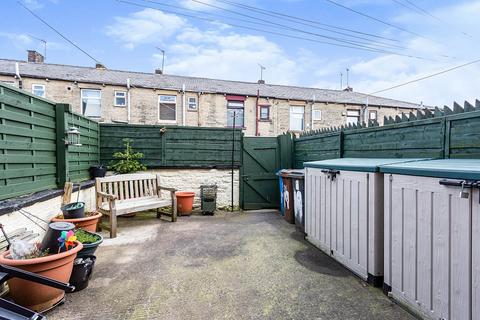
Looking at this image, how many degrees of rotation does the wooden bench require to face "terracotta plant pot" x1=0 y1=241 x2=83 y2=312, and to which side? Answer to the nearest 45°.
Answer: approximately 45° to its right

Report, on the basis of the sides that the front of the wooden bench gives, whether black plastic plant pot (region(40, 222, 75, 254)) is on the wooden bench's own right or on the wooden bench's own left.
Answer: on the wooden bench's own right

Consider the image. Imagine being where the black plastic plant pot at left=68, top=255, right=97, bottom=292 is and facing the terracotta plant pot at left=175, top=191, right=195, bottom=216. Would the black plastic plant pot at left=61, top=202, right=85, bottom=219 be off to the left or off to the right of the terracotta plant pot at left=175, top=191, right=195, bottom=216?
left

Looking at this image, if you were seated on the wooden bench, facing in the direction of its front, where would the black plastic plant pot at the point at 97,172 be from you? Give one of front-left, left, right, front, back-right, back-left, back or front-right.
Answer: back

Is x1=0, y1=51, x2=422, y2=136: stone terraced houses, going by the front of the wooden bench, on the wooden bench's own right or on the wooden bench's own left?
on the wooden bench's own left

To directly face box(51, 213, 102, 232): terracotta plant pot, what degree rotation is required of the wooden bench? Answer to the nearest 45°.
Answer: approximately 45° to its right

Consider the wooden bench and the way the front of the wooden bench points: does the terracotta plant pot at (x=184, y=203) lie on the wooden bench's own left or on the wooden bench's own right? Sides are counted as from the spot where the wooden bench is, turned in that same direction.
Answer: on the wooden bench's own left

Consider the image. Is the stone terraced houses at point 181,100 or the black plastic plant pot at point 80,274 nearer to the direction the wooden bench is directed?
the black plastic plant pot

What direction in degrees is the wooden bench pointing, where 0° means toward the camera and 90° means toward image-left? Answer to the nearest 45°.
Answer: approximately 315°
